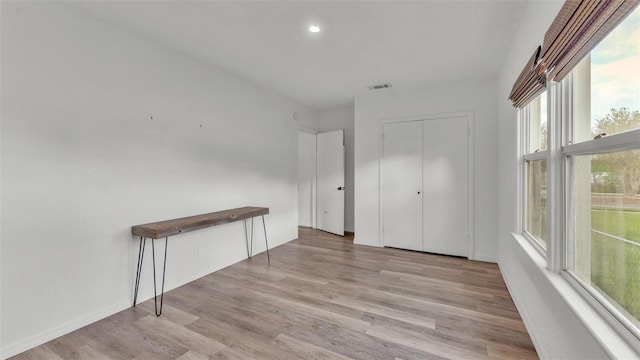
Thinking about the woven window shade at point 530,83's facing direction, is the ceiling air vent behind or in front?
in front

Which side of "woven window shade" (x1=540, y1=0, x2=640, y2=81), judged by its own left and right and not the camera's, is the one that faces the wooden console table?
front

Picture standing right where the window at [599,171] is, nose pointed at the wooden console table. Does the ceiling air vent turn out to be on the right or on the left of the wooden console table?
right

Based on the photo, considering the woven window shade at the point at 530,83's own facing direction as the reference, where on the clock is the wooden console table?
The wooden console table is roughly at 11 o'clock from the woven window shade.

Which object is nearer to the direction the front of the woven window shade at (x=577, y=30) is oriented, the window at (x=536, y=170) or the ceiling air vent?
the ceiling air vent

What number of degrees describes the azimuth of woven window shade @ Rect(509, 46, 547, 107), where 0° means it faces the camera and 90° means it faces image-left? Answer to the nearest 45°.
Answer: approximately 90°

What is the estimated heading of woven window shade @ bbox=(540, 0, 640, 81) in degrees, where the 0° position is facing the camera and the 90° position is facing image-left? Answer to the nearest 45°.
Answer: approximately 90°

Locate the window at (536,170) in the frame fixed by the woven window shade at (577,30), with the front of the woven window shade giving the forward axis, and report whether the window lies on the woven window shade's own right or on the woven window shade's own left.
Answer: on the woven window shade's own right

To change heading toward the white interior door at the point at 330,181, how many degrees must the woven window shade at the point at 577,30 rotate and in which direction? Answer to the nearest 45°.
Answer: approximately 45° to its right

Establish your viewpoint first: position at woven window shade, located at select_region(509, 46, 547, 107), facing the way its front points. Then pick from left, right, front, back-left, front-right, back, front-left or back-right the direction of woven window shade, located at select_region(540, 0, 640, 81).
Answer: left
